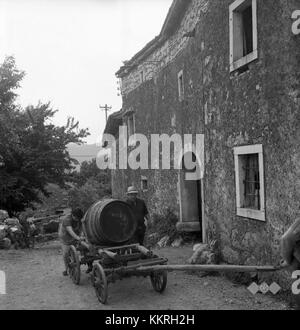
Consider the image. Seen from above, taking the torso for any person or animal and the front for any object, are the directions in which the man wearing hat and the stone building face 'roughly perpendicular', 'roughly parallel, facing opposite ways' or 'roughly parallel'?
roughly parallel

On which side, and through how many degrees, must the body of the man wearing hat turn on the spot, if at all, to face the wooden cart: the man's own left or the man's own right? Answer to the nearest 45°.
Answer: approximately 45° to the man's own left

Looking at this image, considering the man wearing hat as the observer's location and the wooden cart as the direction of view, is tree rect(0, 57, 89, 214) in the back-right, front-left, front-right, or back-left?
back-right

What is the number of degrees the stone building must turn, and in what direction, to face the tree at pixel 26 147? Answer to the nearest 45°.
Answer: approximately 90° to its right

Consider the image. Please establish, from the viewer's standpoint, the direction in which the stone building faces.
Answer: facing the viewer and to the left of the viewer

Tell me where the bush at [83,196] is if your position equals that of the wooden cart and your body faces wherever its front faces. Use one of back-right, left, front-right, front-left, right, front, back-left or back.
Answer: back-left

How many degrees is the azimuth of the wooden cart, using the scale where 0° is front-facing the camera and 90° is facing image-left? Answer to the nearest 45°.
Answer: approximately 315°

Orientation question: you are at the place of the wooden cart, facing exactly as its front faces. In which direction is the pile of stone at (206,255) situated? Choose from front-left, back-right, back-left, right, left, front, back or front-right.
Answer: left

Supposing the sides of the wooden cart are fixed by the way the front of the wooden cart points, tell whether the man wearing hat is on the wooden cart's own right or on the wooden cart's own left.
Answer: on the wooden cart's own left

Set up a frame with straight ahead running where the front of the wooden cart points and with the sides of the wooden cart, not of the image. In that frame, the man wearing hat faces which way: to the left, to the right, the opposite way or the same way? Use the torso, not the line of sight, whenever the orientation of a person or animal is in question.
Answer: to the right

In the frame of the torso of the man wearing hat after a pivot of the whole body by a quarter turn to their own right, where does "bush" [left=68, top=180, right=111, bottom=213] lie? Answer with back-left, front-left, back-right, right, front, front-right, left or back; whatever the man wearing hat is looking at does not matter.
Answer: front-right

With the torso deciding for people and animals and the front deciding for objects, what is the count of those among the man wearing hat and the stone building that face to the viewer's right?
0
